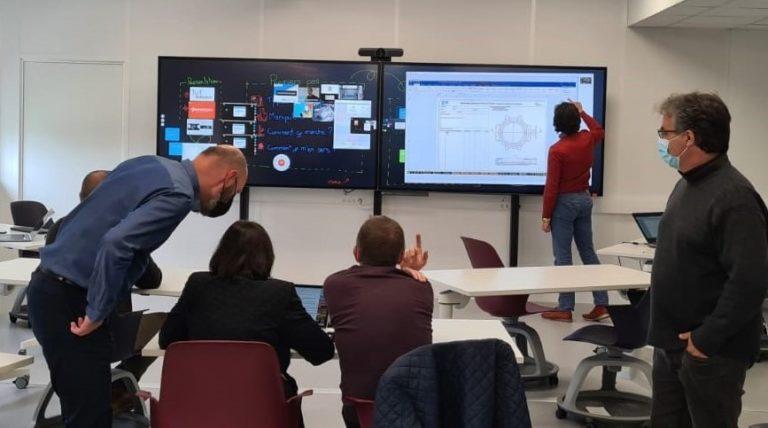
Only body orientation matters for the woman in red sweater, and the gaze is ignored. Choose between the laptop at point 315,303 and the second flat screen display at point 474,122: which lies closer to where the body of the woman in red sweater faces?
the second flat screen display

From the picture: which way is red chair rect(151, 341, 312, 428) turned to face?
away from the camera

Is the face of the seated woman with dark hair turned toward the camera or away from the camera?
away from the camera

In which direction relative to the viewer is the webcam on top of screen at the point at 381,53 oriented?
toward the camera

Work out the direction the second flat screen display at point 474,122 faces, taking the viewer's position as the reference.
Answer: facing the viewer

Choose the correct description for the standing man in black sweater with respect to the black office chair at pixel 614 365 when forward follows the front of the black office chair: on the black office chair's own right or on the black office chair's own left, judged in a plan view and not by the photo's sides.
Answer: on the black office chair's own left

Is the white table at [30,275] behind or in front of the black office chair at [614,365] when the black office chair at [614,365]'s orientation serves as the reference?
in front

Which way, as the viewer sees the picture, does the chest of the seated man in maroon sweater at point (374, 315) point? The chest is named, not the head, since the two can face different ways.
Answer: away from the camera

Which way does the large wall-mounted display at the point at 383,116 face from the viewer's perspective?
toward the camera

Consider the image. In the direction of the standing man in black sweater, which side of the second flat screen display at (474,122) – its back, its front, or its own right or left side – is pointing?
front

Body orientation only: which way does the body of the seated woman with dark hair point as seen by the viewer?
away from the camera
